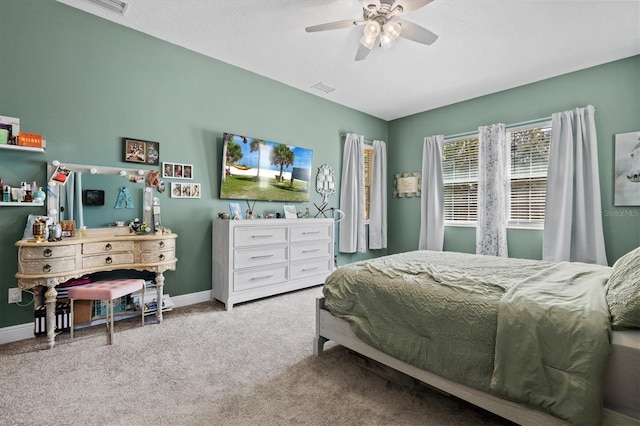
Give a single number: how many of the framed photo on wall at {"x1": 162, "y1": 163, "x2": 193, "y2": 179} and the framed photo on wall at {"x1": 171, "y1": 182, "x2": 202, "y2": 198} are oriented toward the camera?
2

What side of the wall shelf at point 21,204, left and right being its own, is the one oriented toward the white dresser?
left

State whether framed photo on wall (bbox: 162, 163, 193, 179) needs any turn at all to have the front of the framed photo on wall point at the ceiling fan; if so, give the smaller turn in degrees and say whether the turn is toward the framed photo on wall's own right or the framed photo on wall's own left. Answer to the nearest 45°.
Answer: approximately 45° to the framed photo on wall's own left

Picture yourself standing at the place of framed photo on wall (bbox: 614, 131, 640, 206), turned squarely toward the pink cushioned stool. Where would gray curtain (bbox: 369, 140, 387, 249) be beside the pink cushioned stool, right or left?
right

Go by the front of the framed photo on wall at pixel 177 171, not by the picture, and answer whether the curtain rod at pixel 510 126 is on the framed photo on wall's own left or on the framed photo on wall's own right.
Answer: on the framed photo on wall's own left

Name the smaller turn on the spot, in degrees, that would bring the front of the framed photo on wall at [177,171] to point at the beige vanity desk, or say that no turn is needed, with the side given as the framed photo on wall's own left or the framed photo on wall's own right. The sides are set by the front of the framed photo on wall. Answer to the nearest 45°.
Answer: approximately 45° to the framed photo on wall's own right

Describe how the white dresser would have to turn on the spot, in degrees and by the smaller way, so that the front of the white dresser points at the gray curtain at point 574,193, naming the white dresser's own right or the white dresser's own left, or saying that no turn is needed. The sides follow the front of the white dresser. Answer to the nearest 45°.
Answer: approximately 45° to the white dresser's own left
